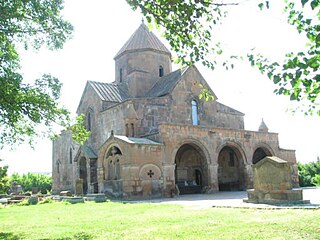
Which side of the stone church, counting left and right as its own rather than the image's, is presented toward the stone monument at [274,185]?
front

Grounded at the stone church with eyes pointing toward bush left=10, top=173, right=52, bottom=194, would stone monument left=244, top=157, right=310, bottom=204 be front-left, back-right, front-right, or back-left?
back-left

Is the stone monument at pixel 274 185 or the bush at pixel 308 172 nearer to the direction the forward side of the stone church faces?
the stone monument

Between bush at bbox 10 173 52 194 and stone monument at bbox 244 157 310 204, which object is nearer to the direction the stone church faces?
the stone monument

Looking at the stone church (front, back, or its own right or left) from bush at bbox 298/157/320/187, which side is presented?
left

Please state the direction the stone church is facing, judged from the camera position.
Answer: facing the viewer and to the right of the viewer
